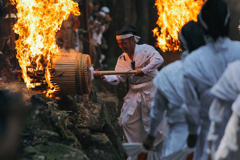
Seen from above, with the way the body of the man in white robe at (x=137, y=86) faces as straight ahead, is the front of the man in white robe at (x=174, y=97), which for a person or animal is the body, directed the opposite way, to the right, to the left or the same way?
to the right

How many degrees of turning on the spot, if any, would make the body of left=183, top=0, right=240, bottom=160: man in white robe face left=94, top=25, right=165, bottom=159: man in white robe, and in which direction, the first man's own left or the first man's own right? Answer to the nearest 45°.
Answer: approximately 45° to the first man's own left

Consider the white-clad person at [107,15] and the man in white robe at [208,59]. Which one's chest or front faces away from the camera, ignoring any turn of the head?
the man in white robe

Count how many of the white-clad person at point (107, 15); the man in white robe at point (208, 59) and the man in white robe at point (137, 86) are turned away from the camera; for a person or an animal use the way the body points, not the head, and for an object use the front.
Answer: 1

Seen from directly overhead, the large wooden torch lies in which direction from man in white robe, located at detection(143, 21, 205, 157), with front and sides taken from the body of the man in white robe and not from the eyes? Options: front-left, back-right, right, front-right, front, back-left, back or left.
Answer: front

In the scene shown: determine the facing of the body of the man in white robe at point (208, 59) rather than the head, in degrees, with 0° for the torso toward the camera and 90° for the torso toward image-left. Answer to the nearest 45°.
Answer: approximately 180°

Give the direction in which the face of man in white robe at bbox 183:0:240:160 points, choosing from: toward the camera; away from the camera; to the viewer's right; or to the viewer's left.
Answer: away from the camera

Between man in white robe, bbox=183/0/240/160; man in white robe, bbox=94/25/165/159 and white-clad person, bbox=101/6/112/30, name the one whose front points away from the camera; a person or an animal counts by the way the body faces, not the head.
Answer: man in white robe, bbox=183/0/240/160

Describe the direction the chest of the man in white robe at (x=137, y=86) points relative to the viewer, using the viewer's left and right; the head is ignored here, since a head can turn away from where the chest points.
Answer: facing the viewer and to the left of the viewer

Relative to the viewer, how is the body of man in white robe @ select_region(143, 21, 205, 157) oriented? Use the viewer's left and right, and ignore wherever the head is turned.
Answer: facing away from the viewer and to the left of the viewer

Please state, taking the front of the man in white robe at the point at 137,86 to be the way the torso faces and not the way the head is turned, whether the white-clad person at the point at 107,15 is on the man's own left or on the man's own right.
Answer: on the man's own right
